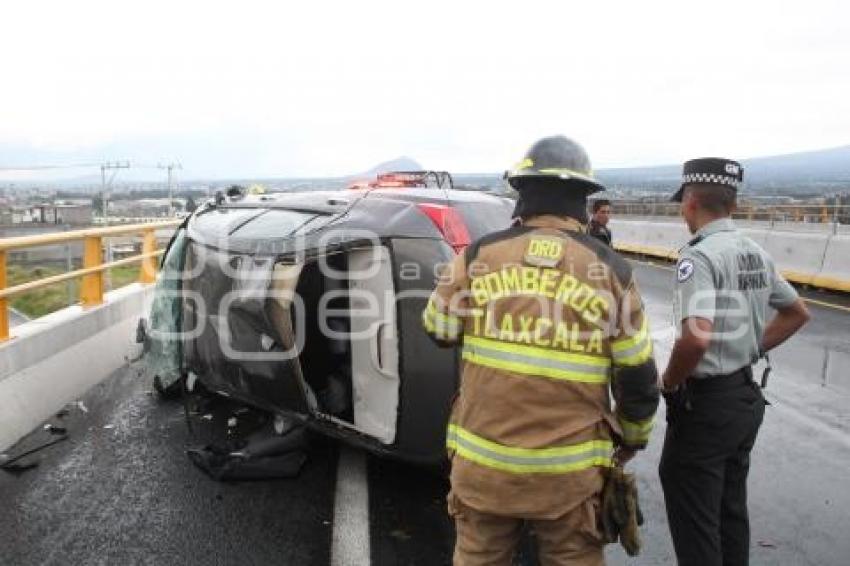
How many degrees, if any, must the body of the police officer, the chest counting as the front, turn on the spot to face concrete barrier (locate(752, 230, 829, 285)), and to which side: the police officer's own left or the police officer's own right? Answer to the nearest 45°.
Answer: approximately 45° to the police officer's own right

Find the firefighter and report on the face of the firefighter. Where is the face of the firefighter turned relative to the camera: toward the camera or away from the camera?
away from the camera

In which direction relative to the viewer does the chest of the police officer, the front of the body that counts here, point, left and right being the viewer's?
facing away from the viewer and to the left of the viewer

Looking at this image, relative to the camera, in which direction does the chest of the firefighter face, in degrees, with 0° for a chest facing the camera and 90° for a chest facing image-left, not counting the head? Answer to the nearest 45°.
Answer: approximately 180°

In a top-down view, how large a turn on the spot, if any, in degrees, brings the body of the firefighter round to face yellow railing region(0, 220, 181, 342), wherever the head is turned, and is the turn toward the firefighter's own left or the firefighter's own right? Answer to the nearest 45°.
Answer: approximately 45° to the firefighter's own left
